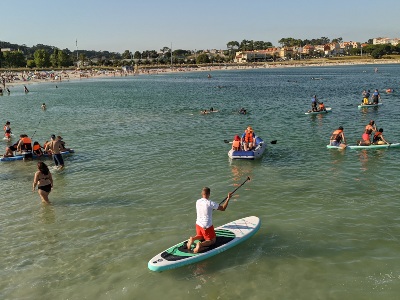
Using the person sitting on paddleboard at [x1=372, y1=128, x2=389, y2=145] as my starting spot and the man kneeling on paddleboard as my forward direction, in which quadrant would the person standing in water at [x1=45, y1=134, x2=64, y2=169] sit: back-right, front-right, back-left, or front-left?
front-right

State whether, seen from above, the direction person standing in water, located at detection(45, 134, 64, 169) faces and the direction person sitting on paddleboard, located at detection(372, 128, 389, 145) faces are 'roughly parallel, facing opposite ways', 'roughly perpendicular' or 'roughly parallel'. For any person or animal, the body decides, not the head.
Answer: roughly perpendicular

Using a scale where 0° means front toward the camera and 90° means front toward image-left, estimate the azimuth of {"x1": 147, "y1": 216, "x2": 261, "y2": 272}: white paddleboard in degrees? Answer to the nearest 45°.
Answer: approximately 225°

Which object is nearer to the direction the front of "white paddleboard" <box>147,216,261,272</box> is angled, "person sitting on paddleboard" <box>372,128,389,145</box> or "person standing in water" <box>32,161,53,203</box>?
the person sitting on paddleboard

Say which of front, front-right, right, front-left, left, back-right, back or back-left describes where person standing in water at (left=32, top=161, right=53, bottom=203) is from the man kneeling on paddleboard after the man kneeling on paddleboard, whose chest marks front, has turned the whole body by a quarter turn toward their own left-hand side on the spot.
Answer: front

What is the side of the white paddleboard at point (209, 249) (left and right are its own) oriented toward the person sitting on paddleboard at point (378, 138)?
front

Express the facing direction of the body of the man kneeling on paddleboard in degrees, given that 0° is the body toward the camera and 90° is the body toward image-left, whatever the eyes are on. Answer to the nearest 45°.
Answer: approximately 225°

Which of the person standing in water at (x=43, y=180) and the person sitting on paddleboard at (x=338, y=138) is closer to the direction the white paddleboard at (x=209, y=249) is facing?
the person sitting on paddleboard
